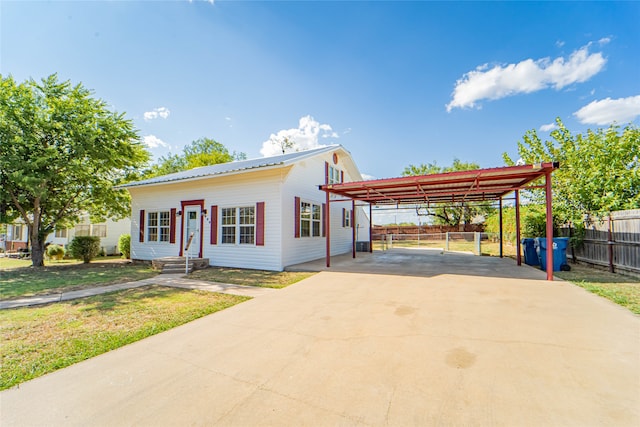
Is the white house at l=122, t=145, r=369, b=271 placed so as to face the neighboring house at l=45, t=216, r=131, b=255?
no

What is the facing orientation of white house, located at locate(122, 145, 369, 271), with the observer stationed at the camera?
facing the viewer and to the left of the viewer

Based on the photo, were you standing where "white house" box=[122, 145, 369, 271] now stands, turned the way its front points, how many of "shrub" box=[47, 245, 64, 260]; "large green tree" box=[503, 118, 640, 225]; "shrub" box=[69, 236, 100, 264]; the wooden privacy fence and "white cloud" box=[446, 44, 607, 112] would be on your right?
2

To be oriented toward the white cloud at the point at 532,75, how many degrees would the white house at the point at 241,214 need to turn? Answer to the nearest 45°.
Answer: approximately 135° to its left

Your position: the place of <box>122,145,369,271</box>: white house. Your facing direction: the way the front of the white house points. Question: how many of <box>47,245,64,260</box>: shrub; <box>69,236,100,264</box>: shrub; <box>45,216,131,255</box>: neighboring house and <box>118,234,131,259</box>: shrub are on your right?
4

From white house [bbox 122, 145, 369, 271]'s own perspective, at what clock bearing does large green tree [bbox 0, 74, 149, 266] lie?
The large green tree is roughly at 2 o'clock from the white house.

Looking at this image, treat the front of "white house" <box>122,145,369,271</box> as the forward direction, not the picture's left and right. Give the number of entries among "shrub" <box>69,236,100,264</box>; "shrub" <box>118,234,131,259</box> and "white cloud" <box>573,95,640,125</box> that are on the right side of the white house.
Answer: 2

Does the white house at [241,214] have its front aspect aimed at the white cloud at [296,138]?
no

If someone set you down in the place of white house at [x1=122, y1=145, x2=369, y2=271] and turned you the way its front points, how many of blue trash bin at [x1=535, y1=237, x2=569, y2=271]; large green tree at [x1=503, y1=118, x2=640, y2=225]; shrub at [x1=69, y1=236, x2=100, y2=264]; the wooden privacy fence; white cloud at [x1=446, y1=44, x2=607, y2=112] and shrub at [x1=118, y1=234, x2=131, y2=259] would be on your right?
2

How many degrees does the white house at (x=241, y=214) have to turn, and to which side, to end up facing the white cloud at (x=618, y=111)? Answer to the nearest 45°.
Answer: approximately 135° to its left

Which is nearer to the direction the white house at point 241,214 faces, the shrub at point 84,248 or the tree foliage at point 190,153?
the shrub

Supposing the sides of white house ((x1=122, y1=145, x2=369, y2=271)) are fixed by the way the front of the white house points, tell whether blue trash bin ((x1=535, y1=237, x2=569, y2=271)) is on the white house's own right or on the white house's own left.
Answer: on the white house's own left

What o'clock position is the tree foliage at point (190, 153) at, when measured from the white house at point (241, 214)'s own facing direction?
The tree foliage is roughly at 4 o'clock from the white house.

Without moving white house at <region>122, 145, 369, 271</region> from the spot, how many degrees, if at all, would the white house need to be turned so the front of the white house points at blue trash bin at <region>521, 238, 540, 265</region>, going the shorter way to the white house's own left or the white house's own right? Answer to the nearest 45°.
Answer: approximately 135° to the white house's own left

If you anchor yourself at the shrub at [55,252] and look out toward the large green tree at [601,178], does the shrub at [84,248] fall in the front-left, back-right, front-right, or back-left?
front-right

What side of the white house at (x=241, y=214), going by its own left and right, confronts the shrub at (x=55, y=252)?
right

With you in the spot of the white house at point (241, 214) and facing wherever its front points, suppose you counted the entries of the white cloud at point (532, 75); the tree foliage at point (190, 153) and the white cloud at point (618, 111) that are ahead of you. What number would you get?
0

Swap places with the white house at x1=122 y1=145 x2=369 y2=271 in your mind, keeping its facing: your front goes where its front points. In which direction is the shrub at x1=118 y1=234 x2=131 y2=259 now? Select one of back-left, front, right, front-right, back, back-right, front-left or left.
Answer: right
